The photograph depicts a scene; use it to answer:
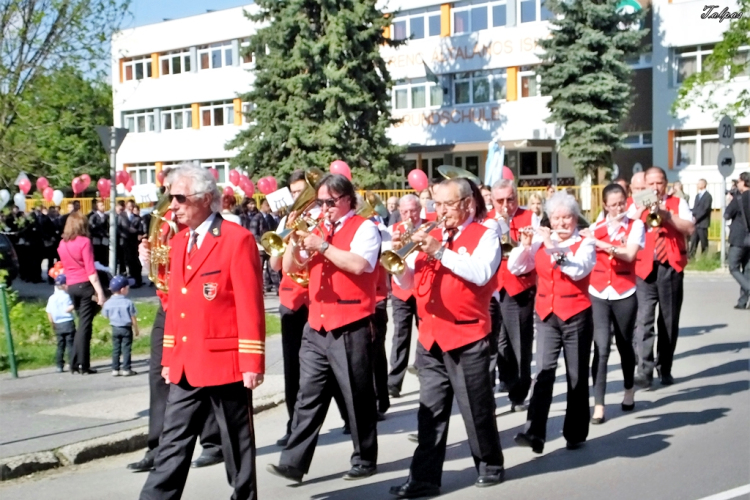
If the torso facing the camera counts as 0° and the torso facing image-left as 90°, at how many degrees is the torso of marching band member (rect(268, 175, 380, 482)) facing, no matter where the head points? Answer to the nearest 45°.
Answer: approximately 45°

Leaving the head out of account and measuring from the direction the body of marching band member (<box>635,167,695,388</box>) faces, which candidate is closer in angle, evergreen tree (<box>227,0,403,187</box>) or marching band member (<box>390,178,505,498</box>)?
the marching band member

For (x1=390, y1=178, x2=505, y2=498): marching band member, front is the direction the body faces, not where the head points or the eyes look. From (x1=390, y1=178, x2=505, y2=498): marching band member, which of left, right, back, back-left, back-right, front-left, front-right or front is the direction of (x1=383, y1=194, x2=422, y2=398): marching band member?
back-right

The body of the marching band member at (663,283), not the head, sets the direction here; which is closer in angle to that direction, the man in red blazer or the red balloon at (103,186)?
the man in red blazer

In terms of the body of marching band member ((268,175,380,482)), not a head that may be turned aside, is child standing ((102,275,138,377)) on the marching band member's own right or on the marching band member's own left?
on the marching band member's own right

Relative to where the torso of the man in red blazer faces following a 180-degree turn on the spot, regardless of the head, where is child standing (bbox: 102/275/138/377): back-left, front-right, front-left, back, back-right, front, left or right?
front-left

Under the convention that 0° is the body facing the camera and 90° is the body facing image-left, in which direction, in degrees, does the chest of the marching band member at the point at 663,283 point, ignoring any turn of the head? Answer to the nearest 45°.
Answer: approximately 45°

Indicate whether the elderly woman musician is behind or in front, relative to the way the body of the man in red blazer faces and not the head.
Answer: behind

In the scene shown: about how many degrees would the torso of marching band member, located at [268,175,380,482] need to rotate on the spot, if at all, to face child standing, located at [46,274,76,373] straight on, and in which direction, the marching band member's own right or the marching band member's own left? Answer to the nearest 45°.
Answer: approximately 90° to the marching band member's own right

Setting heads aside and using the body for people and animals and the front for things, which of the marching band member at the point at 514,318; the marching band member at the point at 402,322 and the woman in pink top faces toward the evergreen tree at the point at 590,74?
the woman in pink top

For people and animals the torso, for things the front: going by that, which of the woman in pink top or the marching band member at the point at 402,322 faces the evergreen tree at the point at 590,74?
the woman in pink top
